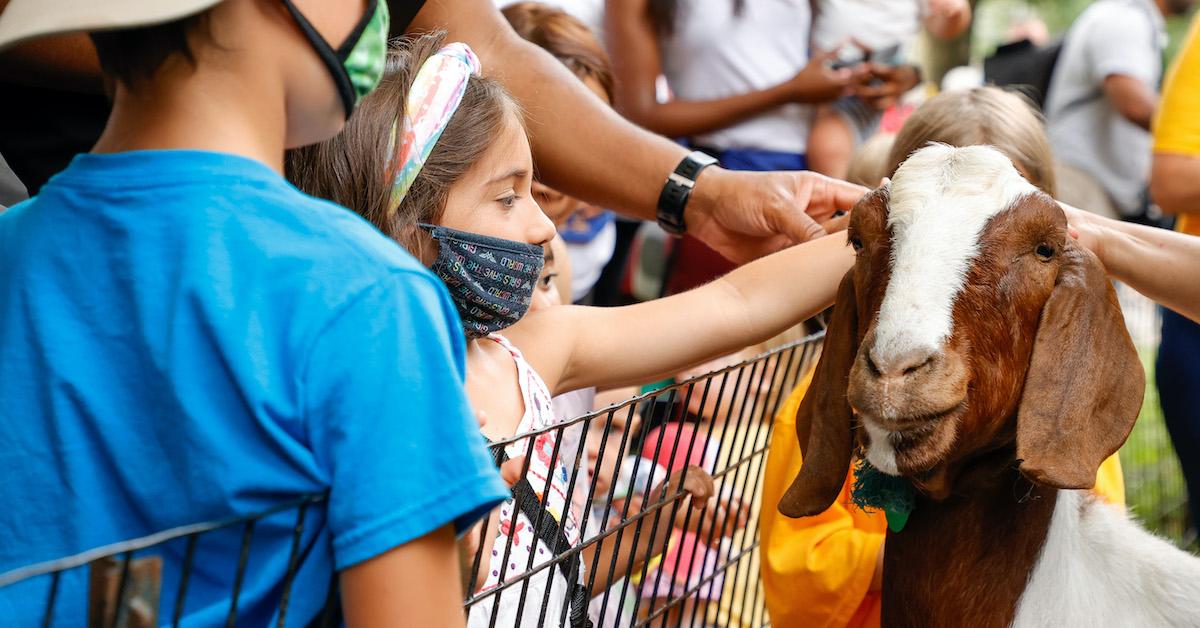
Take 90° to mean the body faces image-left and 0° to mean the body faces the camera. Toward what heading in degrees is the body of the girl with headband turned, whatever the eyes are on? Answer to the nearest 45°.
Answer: approximately 270°

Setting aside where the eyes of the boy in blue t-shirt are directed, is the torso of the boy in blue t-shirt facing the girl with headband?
yes

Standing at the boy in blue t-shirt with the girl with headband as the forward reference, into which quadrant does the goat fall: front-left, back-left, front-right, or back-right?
front-right

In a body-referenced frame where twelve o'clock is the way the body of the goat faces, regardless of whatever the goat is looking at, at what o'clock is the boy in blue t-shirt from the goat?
The boy in blue t-shirt is roughly at 12 o'clock from the goat.

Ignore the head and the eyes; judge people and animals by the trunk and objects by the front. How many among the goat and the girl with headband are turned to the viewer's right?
1

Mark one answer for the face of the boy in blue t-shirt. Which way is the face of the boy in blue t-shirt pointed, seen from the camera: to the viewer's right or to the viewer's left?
to the viewer's right

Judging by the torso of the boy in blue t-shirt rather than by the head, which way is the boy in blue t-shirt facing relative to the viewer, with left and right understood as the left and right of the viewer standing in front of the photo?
facing away from the viewer and to the right of the viewer

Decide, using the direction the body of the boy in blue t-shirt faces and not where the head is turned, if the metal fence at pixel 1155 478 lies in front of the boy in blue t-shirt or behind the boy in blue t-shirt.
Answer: in front

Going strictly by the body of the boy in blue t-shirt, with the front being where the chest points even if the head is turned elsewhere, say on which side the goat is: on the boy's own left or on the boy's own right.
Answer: on the boy's own right

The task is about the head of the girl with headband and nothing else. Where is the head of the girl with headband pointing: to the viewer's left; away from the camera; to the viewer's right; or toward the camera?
to the viewer's right

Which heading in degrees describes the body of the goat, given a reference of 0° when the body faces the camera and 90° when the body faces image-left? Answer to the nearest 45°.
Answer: approximately 45°
